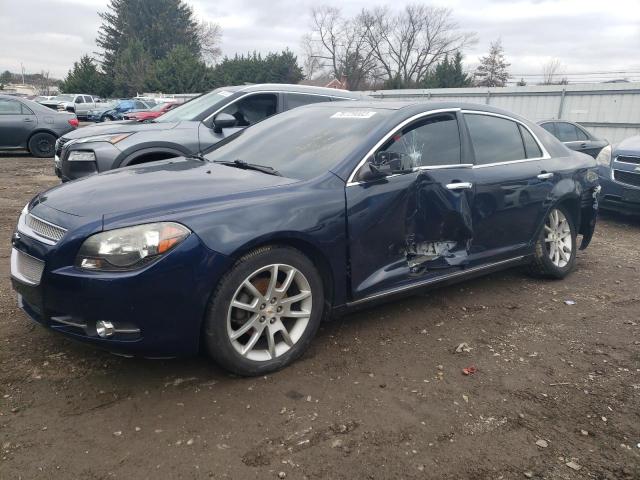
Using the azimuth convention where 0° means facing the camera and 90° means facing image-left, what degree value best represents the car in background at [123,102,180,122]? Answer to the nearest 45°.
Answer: approximately 45°

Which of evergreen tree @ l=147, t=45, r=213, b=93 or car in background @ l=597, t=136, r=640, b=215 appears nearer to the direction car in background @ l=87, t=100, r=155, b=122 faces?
the car in background

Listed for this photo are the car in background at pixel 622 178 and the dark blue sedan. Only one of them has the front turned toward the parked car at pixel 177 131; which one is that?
the car in background

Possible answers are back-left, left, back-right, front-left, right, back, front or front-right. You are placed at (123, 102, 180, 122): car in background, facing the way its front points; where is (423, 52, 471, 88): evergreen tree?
back

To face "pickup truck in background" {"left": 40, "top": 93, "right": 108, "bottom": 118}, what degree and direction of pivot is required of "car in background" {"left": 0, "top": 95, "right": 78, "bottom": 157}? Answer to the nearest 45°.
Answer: approximately 90° to its right

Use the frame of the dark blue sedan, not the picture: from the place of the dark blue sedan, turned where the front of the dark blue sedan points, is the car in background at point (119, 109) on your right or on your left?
on your right

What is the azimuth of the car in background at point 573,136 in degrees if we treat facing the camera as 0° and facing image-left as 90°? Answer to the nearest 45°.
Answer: approximately 90°

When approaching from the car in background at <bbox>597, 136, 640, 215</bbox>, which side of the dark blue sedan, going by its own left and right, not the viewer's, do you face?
back

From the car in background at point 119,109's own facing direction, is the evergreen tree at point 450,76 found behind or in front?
behind

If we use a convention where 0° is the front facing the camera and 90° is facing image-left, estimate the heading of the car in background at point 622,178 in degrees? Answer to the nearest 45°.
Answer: approximately 45°
